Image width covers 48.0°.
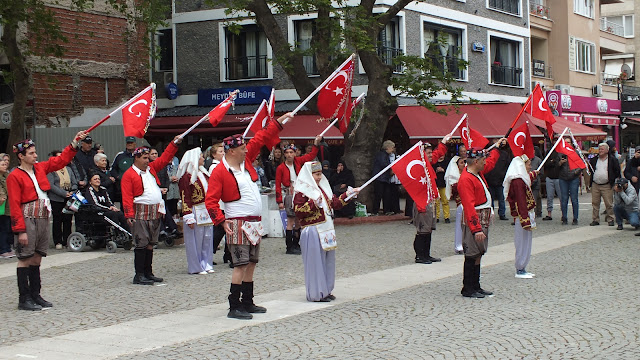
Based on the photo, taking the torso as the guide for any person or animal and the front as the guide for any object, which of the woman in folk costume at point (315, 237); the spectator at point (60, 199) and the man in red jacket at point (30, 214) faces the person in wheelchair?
the spectator

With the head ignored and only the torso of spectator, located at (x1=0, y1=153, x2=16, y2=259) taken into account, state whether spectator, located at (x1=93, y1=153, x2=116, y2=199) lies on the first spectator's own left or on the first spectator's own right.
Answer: on the first spectator's own left

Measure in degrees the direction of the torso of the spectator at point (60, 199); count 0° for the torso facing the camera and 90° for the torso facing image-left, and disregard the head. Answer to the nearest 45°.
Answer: approximately 315°

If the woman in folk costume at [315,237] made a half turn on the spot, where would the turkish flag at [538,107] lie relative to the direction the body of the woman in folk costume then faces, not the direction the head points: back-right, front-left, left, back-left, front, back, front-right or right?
right

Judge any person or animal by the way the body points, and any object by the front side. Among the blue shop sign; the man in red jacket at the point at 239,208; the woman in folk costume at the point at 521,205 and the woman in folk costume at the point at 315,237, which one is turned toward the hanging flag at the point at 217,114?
the blue shop sign

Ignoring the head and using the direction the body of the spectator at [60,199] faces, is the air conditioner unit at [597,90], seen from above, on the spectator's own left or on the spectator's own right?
on the spectator's own left

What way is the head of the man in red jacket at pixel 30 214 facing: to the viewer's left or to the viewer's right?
to the viewer's right
